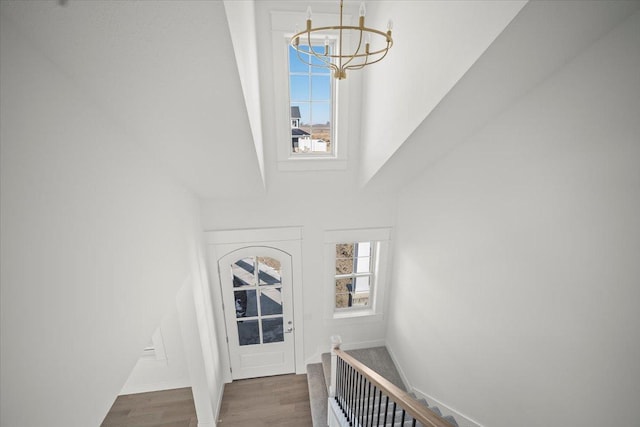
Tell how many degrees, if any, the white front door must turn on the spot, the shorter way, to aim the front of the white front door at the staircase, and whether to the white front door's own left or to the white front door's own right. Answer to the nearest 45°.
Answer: approximately 45° to the white front door's own left

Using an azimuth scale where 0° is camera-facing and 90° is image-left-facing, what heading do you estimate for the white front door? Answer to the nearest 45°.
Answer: approximately 0°
